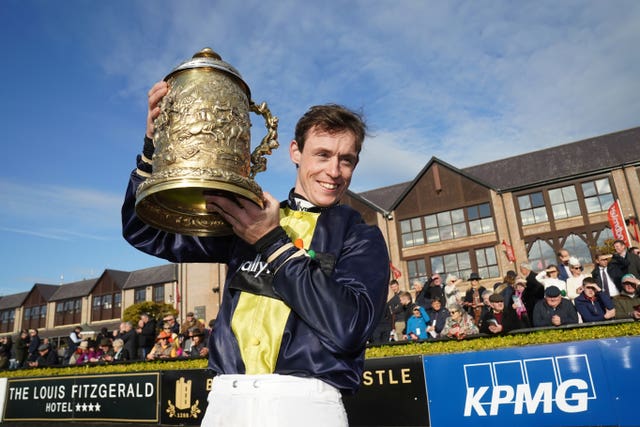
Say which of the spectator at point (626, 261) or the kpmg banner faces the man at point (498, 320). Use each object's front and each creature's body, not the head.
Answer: the spectator

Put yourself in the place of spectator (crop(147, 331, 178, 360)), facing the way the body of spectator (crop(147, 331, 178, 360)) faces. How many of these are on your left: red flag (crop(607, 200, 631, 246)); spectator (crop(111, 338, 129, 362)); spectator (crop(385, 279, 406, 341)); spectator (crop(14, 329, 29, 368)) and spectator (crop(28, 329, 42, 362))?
2

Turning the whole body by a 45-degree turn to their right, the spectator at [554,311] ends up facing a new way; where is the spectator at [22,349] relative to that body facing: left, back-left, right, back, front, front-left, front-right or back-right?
front-right

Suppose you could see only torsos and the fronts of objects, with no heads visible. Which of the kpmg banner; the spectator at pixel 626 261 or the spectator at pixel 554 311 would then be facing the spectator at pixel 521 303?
the spectator at pixel 626 261

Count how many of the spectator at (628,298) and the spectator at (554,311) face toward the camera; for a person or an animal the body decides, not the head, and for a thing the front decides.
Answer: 2

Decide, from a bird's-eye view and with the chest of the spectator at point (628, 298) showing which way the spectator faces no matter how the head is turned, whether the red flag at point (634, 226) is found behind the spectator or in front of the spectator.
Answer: behind

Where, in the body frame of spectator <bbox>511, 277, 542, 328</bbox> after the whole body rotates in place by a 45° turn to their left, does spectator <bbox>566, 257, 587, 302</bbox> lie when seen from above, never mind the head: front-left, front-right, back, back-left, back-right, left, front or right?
back-left

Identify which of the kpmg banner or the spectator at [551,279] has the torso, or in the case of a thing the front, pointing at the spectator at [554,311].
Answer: the spectator at [551,279]

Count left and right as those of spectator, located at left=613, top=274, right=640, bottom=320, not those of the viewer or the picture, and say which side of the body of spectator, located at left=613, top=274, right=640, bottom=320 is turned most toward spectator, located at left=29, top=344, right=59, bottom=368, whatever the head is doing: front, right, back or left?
right

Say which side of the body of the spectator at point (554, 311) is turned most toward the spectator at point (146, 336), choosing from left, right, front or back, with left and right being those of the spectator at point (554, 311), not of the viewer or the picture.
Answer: right
